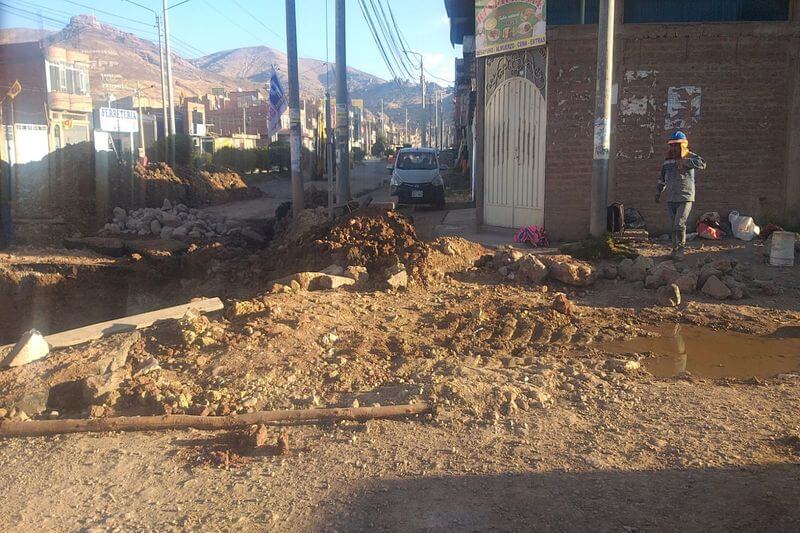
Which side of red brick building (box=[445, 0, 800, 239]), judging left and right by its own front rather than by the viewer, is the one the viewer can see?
front

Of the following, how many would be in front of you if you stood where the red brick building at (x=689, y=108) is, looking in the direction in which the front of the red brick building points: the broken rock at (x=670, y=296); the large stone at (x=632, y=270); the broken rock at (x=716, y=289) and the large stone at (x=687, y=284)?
4

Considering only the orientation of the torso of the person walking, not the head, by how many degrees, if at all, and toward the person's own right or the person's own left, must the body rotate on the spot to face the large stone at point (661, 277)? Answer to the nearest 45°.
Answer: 0° — they already face it

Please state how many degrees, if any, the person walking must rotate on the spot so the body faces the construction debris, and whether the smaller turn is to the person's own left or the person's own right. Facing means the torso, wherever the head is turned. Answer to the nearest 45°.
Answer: approximately 45° to the person's own right

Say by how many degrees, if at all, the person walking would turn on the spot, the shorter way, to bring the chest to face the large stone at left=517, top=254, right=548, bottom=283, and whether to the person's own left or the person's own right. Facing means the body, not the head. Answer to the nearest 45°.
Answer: approximately 45° to the person's own right

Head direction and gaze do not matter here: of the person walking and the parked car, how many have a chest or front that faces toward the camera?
2

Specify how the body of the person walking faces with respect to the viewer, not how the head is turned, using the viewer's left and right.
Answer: facing the viewer

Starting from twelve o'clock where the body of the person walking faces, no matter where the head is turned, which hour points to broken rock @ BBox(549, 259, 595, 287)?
The broken rock is roughly at 1 o'clock from the person walking.

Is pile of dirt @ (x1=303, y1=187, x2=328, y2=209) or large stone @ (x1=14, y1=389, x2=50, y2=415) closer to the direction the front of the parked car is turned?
the large stone

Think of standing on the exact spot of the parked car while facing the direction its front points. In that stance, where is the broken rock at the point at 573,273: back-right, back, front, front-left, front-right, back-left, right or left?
front

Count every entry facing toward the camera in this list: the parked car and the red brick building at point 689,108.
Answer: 2

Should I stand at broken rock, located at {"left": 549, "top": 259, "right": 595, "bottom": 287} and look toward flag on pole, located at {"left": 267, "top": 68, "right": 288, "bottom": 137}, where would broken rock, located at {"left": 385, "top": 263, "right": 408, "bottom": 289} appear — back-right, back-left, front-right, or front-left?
front-left

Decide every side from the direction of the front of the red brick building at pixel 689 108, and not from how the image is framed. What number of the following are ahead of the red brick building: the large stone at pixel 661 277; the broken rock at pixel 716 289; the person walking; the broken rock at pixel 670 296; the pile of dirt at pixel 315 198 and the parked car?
4
